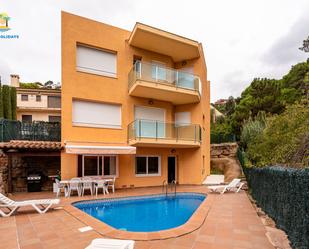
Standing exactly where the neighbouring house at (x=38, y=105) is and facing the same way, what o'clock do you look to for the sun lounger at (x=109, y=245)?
The sun lounger is roughly at 12 o'clock from the neighbouring house.

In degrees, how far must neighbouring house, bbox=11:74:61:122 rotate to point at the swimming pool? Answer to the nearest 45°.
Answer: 0° — it already faces it

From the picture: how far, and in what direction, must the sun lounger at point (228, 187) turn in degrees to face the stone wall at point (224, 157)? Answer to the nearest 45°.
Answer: approximately 90° to its right

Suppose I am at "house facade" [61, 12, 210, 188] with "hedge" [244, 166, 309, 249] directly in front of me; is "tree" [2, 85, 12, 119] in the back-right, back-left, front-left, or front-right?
back-right

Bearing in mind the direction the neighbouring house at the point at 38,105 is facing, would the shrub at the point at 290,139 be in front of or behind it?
in front

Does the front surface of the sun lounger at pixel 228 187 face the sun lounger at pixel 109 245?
no

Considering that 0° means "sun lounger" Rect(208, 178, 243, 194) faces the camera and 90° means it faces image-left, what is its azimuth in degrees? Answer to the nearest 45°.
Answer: approximately 90°

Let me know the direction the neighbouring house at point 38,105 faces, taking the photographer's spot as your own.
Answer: facing the viewer

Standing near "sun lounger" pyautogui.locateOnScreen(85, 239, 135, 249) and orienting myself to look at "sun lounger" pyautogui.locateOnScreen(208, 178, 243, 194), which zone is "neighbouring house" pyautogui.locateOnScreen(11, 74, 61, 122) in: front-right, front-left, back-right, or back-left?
front-left
